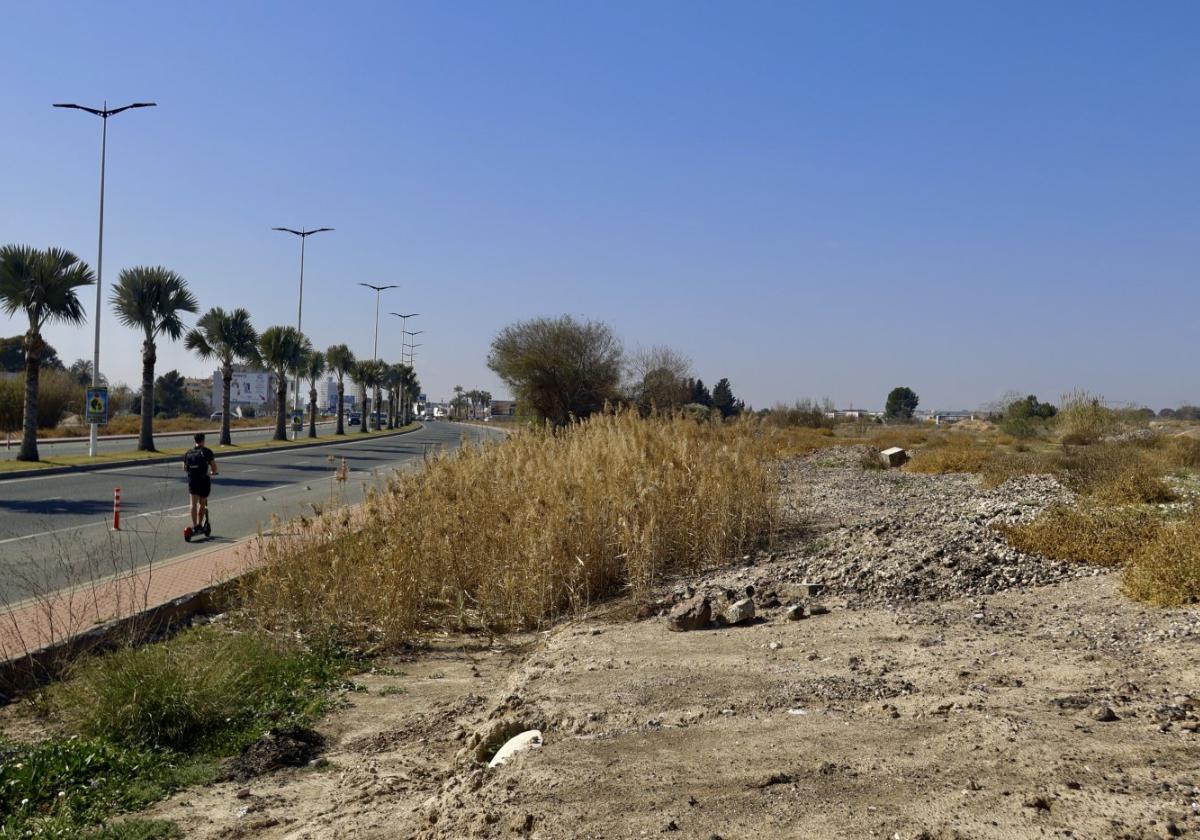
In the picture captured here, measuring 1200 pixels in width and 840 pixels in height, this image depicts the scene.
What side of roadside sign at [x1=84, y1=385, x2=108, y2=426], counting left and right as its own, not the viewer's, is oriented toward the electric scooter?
front

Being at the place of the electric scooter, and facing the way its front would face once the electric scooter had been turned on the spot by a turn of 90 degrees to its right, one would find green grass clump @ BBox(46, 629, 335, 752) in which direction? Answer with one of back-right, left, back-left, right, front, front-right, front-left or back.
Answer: front-right

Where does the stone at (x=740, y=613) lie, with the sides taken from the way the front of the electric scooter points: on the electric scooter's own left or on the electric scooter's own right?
on the electric scooter's own right

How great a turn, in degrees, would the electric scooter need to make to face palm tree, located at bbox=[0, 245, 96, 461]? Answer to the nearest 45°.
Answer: approximately 45° to its left

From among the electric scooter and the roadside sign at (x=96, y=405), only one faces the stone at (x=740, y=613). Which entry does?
the roadside sign

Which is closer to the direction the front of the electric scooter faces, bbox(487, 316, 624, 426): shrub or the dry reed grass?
the shrub

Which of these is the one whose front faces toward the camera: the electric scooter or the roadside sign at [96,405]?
the roadside sign

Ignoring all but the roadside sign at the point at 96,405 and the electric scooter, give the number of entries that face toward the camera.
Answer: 1

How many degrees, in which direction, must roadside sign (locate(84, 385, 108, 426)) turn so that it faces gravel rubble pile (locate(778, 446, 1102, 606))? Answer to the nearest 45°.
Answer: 0° — it already faces it

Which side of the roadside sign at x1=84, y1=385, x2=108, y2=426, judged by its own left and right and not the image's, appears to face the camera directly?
front

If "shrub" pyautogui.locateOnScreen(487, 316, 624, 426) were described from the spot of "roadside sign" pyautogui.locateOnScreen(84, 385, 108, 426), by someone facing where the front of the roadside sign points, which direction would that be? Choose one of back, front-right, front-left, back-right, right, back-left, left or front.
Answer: left

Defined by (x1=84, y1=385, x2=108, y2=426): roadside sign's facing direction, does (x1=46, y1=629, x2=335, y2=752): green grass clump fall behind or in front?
in front

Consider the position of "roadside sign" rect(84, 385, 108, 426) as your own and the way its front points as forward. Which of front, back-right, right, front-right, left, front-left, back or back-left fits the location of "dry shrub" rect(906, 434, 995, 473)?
front-left

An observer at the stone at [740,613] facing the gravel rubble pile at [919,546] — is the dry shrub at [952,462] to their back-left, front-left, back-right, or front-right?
front-left

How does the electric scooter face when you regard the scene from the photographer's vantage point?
facing away from the viewer and to the right of the viewer

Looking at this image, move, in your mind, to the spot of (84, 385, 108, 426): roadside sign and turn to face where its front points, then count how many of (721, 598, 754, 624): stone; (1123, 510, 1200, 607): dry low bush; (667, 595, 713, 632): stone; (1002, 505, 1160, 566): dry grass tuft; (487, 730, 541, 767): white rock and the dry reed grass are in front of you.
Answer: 6

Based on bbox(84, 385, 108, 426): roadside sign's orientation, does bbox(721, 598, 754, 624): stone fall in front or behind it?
in front
